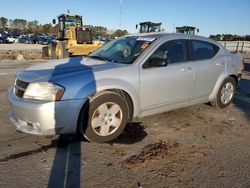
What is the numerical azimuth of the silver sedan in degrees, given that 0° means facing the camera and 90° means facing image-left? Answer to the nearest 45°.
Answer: approximately 45°

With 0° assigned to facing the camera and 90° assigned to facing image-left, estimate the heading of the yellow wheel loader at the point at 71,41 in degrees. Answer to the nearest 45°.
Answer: approximately 135°

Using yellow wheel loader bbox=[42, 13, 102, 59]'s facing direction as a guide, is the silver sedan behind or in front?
behind

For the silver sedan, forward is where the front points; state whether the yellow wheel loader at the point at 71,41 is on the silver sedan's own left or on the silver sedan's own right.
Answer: on the silver sedan's own right
